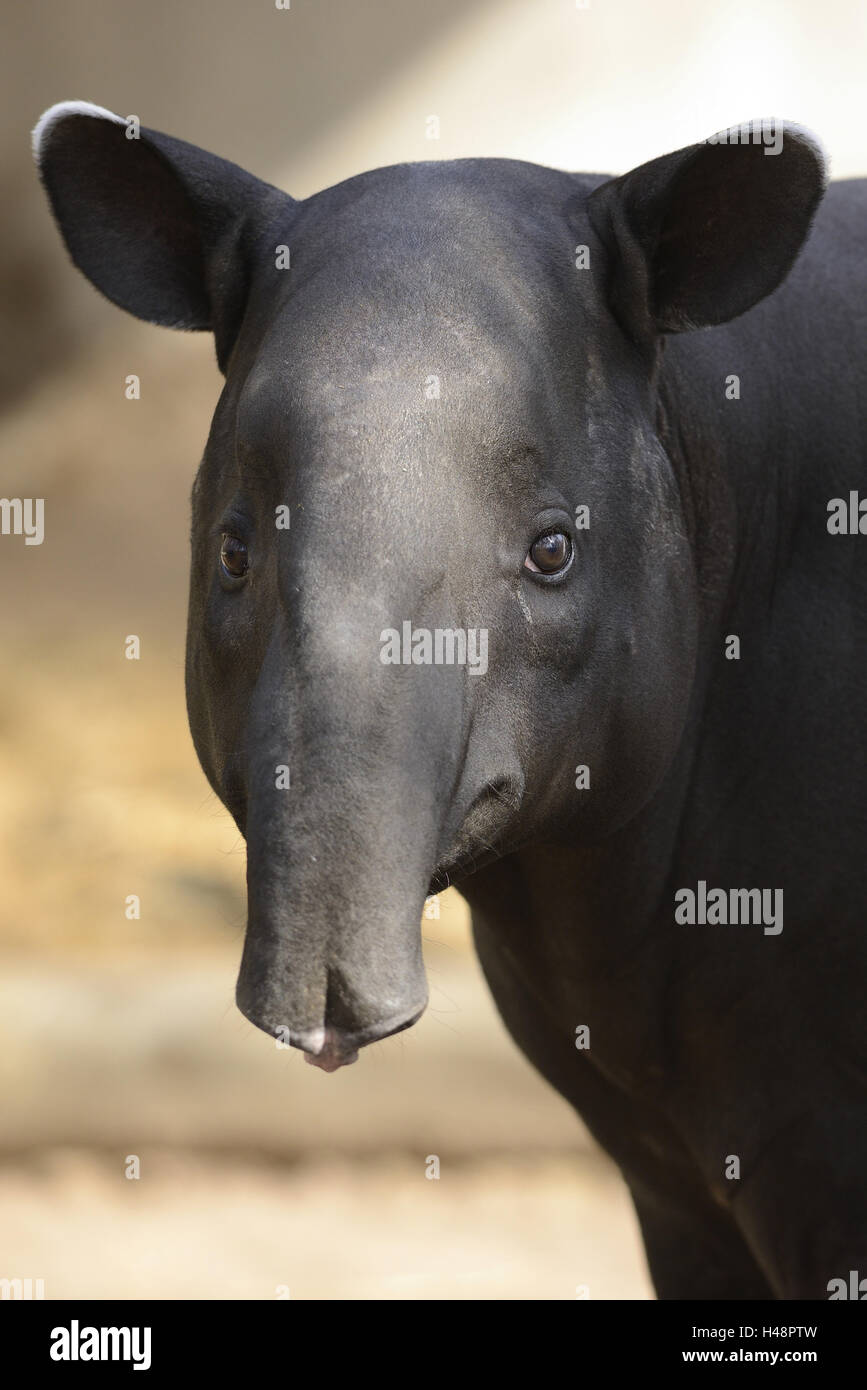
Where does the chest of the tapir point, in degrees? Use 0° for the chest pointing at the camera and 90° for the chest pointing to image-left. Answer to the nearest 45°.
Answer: approximately 45°
